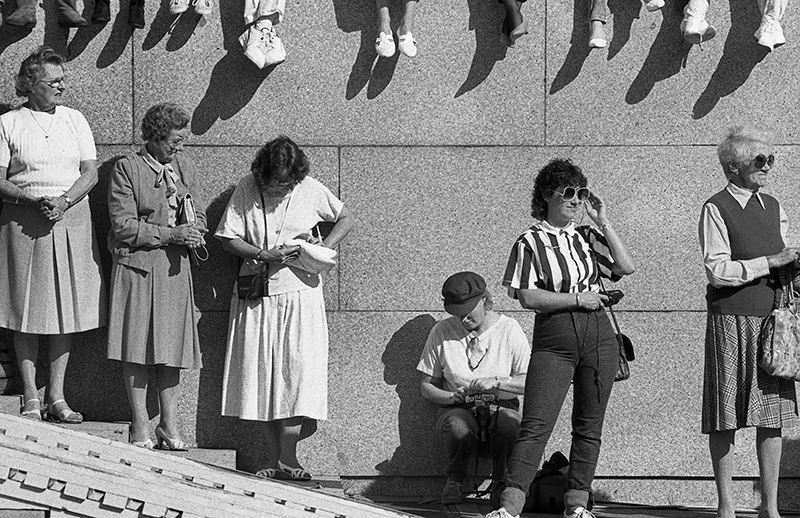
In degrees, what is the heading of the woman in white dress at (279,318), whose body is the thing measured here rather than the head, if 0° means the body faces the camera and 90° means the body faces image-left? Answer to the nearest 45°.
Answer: approximately 0°

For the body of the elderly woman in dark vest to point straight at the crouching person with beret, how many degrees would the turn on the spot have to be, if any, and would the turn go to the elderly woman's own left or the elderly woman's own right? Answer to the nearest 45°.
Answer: approximately 135° to the elderly woman's own right

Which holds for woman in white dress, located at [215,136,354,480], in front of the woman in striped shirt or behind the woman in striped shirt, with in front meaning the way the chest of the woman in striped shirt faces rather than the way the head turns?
behind

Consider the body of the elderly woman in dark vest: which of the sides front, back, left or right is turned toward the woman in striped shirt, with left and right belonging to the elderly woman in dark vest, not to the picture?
right

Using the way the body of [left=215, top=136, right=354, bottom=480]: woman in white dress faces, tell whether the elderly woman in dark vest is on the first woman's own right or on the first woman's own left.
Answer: on the first woman's own left
